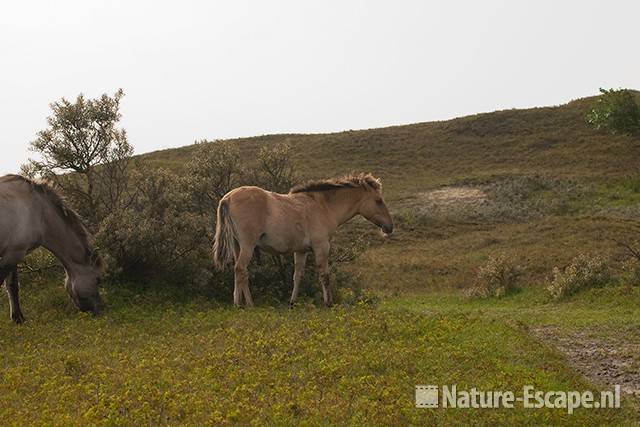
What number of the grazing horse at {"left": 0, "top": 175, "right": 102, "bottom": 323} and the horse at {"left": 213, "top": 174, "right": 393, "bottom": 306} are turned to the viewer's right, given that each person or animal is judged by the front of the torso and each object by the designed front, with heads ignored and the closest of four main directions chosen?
2

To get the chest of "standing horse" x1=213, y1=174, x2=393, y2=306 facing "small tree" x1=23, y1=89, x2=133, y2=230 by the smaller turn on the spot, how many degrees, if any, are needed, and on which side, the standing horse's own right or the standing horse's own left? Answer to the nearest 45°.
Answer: approximately 135° to the standing horse's own left

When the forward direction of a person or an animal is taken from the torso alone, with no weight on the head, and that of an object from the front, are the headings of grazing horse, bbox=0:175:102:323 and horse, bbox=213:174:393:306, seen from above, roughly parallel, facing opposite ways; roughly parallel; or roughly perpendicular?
roughly parallel

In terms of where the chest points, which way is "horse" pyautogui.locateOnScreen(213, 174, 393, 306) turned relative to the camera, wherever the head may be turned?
to the viewer's right

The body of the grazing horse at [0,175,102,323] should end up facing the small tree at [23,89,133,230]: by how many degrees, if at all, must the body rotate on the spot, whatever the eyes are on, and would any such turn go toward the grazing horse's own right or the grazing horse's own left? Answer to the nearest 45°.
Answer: approximately 90° to the grazing horse's own left

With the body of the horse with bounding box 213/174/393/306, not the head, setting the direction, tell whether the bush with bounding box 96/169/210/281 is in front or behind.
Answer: behind

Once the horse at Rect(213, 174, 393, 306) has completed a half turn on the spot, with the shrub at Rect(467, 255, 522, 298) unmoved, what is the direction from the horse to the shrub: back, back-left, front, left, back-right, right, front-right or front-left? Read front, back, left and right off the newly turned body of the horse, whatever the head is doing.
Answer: back-right

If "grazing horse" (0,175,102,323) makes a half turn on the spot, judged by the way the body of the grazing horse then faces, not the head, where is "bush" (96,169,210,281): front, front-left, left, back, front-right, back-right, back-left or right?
back-right

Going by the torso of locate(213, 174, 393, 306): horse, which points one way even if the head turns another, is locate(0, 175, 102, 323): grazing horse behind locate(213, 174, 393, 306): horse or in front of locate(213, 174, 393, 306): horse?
behind

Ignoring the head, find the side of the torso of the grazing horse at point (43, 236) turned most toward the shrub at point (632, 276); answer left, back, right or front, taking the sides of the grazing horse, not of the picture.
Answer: front

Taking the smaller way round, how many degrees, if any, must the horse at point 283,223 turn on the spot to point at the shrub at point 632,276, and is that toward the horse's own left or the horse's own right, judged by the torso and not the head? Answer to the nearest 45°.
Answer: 0° — it already faces it

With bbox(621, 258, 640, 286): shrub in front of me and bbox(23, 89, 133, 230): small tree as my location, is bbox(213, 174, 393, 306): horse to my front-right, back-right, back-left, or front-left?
front-right

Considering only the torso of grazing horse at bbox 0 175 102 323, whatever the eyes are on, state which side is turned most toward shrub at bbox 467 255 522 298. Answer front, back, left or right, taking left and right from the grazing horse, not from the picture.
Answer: front

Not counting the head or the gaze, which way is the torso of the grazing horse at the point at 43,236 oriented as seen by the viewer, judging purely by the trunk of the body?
to the viewer's right

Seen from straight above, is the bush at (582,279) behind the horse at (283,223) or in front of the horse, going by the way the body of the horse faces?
in front

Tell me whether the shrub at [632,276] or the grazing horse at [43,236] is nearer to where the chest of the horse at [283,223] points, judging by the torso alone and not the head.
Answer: the shrub
